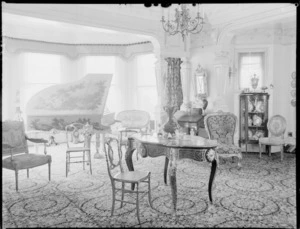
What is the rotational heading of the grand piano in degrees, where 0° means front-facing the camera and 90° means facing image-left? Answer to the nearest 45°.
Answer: approximately 270°

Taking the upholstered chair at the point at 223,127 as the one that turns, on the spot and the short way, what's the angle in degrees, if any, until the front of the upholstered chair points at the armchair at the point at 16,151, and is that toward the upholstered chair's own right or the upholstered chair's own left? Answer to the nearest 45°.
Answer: approximately 90° to the upholstered chair's own right

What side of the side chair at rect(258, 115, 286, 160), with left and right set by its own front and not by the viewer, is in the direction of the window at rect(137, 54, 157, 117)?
right

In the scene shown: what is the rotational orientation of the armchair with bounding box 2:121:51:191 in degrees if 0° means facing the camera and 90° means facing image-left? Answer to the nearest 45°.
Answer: approximately 315°

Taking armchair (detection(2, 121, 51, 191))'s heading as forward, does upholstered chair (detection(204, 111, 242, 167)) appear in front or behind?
in front

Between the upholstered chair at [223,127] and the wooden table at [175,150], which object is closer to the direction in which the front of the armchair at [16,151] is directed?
the wooden table

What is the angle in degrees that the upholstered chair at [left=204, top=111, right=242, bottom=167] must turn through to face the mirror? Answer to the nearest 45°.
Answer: approximately 135° to its left

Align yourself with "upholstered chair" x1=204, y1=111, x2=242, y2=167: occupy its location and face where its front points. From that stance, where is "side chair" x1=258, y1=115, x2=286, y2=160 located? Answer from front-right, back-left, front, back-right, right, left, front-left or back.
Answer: left

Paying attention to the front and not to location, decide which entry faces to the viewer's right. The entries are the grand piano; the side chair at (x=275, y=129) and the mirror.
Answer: the grand piano

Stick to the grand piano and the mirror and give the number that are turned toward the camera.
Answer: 1
